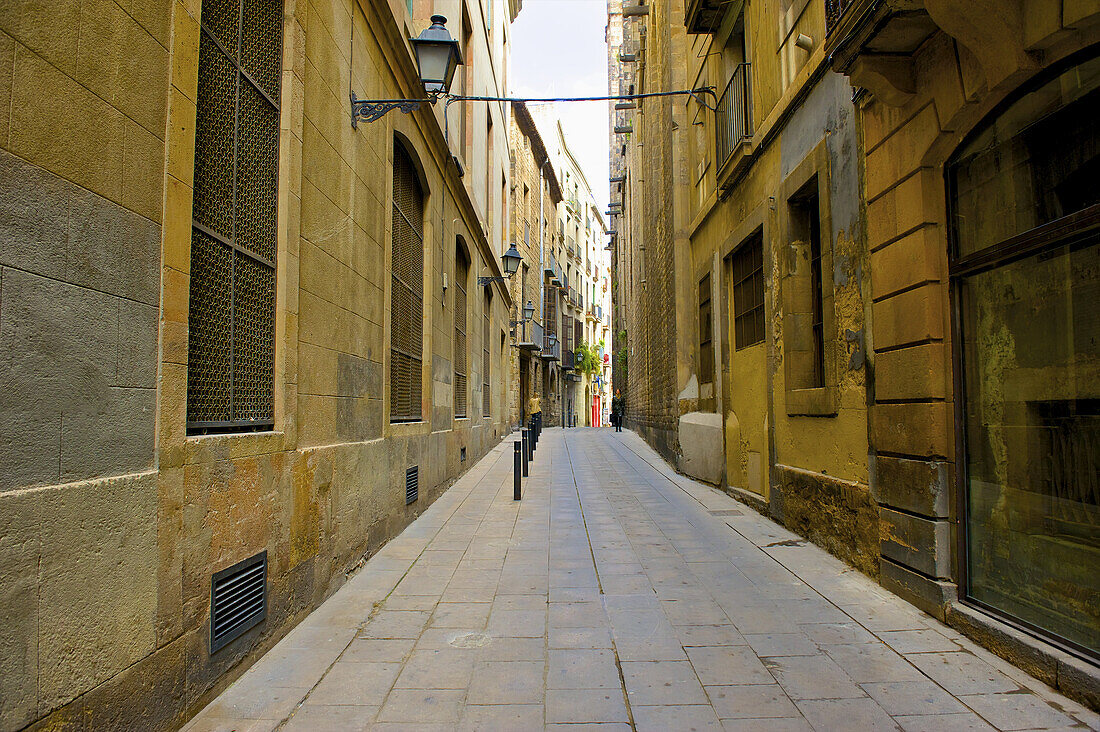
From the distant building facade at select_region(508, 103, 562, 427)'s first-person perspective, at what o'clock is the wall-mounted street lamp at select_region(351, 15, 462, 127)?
The wall-mounted street lamp is roughly at 3 o'clock from the distant building facade.

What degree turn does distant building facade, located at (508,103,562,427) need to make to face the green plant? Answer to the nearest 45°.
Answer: approximately 90° to its left

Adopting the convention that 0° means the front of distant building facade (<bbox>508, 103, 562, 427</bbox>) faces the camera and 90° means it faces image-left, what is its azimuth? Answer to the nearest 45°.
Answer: approximately 270°

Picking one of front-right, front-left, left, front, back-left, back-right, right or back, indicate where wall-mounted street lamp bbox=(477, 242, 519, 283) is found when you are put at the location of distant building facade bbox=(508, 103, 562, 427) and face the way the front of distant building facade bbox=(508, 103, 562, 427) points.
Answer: right

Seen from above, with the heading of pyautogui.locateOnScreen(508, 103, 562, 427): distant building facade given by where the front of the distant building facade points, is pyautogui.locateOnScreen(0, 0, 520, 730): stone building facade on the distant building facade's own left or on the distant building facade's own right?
on the distant building facade's own right

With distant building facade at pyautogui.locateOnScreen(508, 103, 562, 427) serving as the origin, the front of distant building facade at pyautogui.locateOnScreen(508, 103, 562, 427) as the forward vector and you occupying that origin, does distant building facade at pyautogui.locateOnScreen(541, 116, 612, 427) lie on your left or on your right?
on your left

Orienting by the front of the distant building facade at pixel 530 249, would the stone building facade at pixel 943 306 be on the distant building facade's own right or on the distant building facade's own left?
on the distant building facade's own right

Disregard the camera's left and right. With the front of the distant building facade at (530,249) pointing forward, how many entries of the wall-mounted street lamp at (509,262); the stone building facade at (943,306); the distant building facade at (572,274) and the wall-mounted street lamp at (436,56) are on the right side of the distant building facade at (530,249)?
3

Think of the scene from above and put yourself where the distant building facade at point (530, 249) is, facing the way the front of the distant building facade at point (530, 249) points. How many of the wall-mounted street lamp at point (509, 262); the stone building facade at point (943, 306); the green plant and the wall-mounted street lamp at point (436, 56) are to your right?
3
